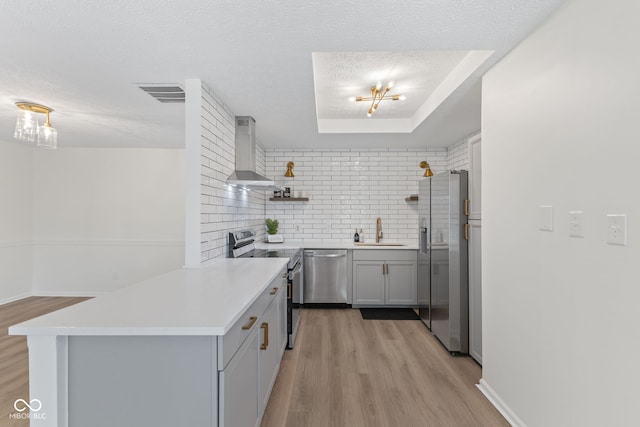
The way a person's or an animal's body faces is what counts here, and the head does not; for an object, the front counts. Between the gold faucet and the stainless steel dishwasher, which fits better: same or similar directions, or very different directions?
same or similar directions

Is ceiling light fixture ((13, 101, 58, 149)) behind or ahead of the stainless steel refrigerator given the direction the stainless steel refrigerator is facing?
ahead

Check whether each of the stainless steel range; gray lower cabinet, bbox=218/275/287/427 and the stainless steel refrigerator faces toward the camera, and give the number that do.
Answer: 0

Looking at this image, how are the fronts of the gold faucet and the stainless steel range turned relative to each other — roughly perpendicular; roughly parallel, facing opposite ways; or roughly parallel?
roughly perpendicular

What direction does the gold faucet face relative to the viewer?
toward the camera

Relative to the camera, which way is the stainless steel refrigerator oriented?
to the viewer's left

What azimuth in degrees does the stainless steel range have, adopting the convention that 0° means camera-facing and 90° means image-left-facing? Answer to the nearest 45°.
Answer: approximately 270°

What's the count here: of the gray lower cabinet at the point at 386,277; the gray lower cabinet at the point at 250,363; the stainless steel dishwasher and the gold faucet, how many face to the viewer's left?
0

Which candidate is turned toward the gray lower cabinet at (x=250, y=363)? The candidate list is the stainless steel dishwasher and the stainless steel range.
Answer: the stainless steel dishwasher

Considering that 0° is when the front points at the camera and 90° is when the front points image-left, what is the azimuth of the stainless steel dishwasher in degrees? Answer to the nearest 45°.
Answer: approximately 0°

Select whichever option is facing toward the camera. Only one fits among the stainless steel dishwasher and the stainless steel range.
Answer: the stainless steel dishwasher

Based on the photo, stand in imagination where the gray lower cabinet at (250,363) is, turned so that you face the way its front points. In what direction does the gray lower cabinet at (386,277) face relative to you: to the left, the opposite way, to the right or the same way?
to the right

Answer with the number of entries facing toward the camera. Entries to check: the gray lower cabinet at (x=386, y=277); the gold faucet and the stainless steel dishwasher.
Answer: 3

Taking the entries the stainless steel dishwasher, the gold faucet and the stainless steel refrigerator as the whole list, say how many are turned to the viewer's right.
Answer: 0

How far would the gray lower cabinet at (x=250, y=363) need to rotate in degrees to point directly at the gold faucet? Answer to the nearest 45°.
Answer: approximately 45° to its left

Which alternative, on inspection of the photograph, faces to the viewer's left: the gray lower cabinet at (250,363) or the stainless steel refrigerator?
the stainless steel refrigerator

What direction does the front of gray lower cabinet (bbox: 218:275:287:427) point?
to the viewer's right

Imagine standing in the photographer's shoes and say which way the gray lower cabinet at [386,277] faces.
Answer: facing the viewer

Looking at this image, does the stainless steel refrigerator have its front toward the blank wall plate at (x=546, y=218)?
no
